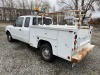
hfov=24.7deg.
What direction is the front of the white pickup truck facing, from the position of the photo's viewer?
facing away from the viewer and to the left of the viewer
